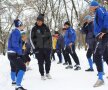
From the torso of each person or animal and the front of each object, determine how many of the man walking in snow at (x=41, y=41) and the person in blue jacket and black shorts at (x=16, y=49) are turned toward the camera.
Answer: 1

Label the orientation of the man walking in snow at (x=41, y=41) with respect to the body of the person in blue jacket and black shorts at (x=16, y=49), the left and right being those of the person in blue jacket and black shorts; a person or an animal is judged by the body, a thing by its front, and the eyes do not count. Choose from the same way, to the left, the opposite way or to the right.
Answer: to the right

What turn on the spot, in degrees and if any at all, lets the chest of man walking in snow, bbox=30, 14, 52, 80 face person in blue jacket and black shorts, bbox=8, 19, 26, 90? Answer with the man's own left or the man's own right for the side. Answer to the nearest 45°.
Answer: approximately 45° to the man's own right

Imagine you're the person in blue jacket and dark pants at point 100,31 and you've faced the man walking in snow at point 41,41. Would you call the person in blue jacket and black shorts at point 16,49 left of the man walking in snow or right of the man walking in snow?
left

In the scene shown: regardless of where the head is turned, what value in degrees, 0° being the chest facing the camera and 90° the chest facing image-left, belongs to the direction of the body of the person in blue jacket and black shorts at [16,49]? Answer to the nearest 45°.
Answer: approximately 270°

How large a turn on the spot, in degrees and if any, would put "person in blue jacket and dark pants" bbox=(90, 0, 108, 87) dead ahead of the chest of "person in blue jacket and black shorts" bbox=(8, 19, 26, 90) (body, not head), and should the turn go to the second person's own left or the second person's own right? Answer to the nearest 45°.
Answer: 0° — they already face them

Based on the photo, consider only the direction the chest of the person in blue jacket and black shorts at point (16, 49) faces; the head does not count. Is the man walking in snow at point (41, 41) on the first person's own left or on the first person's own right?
on the first person's own left

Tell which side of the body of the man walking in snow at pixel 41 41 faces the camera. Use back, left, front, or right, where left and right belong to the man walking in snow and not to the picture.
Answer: front

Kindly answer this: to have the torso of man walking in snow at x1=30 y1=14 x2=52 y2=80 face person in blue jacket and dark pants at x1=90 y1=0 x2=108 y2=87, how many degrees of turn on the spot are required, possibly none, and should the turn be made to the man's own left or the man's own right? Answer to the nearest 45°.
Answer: approximately 45° to the man's own left
